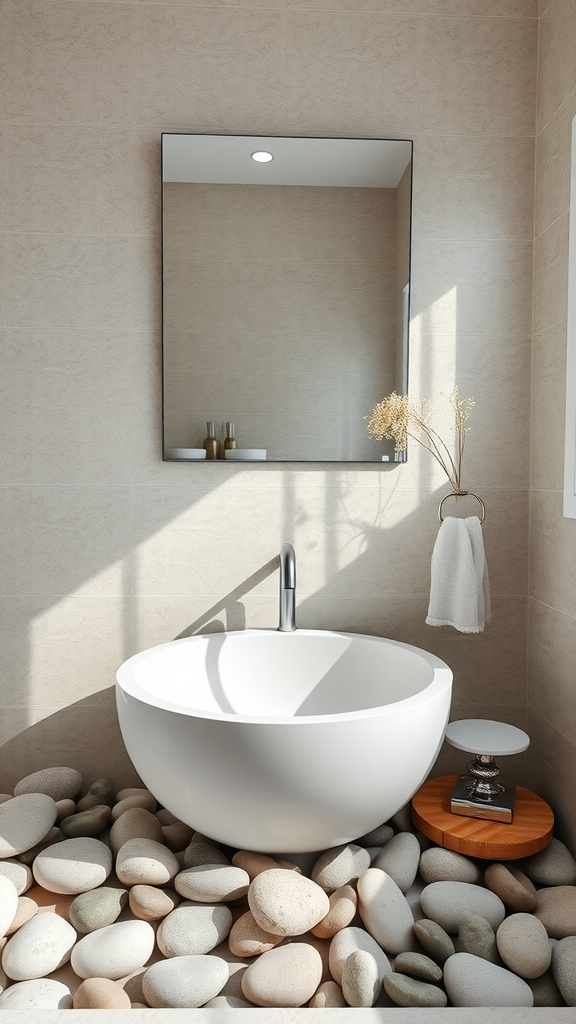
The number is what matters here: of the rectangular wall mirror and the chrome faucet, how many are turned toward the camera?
2

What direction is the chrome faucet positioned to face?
toward the camera

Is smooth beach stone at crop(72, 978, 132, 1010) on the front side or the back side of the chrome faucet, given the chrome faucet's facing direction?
on the front side

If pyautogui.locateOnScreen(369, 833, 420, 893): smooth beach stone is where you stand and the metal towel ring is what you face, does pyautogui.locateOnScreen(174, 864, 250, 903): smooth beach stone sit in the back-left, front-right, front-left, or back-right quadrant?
back-left

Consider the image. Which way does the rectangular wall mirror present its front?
toward the camera
